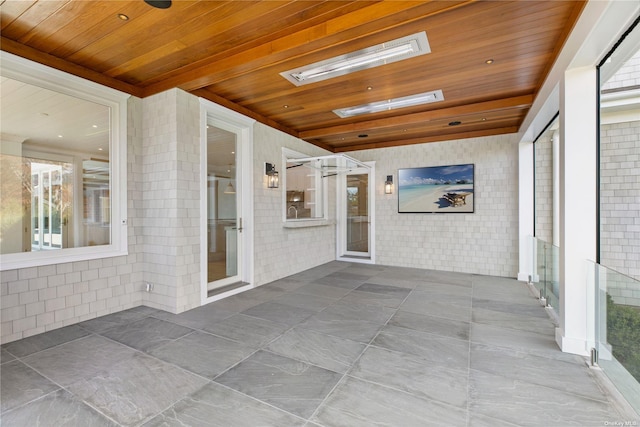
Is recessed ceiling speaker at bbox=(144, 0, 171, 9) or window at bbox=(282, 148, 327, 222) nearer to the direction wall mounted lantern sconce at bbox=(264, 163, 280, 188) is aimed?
the recessed ceiling speaker

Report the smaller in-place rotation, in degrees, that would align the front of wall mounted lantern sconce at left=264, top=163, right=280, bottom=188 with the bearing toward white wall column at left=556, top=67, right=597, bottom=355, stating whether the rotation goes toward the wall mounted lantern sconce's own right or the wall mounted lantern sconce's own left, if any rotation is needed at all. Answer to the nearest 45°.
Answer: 0° — it already faces it

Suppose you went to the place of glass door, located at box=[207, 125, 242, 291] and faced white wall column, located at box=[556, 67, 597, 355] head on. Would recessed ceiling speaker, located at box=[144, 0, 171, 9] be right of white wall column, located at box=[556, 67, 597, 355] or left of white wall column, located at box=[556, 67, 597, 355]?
right

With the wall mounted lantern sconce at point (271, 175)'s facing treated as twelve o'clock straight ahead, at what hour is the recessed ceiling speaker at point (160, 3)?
The recessed ceiling speaker is roughly at 2 o'clock from the wall mounted lantern sconce.

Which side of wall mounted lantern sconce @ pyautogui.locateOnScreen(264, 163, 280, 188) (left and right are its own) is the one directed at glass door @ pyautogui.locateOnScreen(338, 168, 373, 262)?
left

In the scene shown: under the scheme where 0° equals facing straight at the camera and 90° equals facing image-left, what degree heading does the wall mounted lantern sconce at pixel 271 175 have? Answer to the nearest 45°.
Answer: approximately 315°

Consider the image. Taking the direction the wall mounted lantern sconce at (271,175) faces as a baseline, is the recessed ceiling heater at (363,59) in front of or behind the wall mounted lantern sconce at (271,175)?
in front

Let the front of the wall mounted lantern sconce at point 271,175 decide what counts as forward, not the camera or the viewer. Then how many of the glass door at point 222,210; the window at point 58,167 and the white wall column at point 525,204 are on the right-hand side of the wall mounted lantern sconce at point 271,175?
2

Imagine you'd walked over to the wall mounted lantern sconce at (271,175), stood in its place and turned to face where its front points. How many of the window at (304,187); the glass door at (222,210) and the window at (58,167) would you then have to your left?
1

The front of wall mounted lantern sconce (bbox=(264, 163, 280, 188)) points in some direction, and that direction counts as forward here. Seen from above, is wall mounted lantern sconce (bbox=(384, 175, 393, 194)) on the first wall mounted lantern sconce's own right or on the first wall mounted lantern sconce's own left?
on the first wall mounted lantern sconce's own left

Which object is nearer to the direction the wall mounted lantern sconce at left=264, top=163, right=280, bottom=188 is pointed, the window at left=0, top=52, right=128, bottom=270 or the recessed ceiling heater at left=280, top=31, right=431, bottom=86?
the recessed ceiling heater

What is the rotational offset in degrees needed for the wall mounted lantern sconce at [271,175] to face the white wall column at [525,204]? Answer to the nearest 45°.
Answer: approximately 45° to its left

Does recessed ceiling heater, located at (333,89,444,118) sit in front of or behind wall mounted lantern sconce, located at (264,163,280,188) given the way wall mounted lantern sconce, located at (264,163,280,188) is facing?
in front
